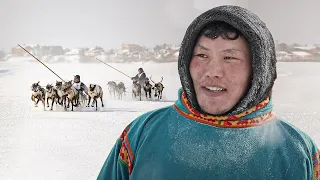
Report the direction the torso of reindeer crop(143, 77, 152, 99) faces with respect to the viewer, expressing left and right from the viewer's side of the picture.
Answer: facing the viewer

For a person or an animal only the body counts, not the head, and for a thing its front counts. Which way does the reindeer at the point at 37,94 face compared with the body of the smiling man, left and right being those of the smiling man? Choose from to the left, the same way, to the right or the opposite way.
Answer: the same way

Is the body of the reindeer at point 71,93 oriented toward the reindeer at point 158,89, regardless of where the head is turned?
no

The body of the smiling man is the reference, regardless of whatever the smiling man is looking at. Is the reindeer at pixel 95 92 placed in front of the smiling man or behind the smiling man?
behind

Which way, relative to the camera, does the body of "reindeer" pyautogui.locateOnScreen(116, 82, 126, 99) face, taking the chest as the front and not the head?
toward the camera

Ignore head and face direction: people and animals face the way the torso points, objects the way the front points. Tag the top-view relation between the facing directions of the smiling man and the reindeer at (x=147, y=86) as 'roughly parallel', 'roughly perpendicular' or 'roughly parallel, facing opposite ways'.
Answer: roughly parallel

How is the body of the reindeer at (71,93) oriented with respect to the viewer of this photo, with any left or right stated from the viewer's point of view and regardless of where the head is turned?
facing the viewer and to the left of the viewer

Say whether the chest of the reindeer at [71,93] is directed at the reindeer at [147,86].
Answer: no
